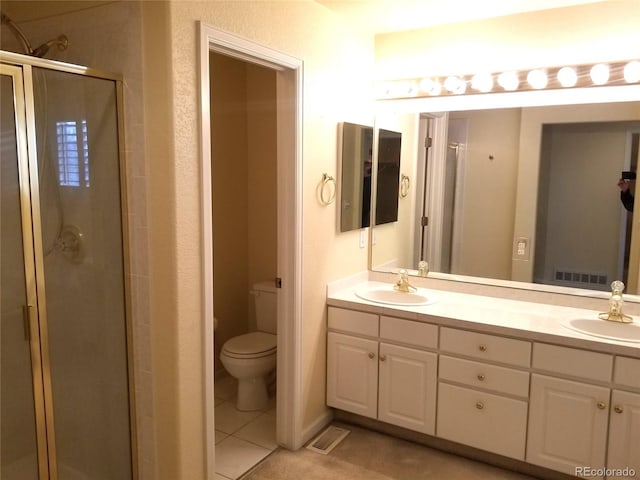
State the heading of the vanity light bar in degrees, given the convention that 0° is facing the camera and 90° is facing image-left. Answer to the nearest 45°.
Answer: approximately 45°

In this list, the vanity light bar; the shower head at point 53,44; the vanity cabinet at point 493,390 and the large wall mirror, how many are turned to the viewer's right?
0

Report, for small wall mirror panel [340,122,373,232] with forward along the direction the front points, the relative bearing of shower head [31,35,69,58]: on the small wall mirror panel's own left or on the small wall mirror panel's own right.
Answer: on the small wall mirror panel's own right

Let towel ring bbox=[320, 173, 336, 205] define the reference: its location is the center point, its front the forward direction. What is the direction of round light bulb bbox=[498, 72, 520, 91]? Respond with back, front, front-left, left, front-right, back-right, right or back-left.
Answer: front-left

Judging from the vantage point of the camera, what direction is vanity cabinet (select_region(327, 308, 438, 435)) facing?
facing the viewer and to the left of the viewer

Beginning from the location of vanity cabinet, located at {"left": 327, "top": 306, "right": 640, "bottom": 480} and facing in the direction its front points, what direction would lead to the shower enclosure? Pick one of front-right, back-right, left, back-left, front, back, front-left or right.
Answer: front

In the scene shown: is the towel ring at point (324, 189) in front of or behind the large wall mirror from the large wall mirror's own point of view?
in front

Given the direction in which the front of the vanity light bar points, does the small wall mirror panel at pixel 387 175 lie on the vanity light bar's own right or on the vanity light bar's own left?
on the vanity light bar's own right

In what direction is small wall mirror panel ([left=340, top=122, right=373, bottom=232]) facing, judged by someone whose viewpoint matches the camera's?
facing the viewer and to the right of the viewer

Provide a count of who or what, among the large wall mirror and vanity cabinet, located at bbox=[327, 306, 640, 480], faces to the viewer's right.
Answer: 0
